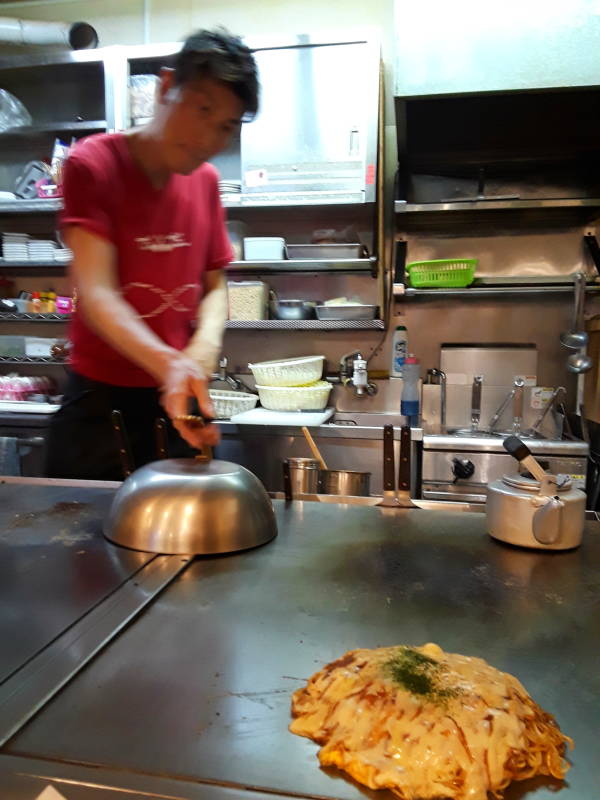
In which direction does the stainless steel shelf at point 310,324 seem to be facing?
toward the camera

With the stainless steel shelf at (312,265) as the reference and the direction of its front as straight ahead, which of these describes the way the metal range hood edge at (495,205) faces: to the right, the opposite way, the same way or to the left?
the same way

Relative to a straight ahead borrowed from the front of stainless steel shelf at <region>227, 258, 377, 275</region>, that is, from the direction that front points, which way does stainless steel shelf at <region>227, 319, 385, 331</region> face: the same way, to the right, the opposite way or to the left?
the same way

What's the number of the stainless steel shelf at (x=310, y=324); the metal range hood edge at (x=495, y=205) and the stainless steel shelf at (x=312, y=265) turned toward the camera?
3

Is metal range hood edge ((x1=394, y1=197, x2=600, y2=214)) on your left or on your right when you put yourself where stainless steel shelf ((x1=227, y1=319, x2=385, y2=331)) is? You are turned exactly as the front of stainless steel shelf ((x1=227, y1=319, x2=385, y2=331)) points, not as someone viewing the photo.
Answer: on your left

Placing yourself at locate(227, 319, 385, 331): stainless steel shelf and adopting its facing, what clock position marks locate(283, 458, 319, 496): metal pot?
The metal pot is roughly at 12 o'clock from the stainless steel shelf.

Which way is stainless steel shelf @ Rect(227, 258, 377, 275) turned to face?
toward the camera

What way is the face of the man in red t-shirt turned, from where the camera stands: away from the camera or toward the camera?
toward the camera

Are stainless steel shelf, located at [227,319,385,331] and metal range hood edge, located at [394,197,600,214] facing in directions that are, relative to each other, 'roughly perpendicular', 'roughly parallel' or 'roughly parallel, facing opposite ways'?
roughly parallel

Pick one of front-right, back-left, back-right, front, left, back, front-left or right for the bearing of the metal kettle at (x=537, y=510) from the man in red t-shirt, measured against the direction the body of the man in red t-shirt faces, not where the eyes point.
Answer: front

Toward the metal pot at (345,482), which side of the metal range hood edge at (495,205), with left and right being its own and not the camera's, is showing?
front

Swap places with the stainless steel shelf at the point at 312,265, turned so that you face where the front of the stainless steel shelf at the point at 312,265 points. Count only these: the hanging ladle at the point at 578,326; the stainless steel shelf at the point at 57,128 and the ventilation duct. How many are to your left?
1

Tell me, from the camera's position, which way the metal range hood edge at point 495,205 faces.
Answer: facing the viewer

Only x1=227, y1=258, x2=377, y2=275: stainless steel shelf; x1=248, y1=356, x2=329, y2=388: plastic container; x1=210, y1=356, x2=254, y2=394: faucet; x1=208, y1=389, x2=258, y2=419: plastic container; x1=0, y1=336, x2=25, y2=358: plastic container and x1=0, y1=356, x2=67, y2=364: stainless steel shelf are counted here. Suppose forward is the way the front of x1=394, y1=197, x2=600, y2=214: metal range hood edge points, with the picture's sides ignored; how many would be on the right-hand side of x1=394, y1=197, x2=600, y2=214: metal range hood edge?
6

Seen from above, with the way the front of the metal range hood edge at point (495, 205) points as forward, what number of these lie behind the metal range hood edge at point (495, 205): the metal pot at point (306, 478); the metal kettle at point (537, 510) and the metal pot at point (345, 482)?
0

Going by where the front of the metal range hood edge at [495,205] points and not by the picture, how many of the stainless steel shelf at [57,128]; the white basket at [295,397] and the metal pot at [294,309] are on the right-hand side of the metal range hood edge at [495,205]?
3

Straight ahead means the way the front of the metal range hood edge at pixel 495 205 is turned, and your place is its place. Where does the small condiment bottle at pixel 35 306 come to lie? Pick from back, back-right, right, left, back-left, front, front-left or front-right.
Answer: right
